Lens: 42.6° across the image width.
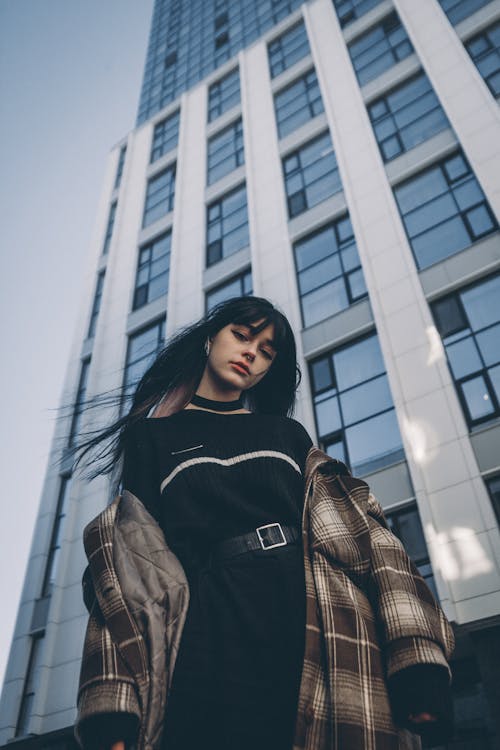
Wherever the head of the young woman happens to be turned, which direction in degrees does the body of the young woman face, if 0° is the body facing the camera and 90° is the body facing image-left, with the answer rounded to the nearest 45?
approximately 0°
